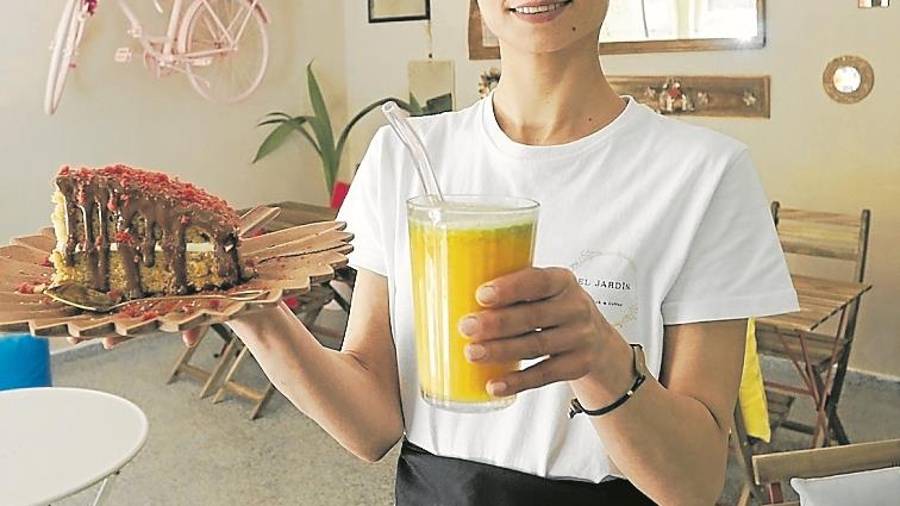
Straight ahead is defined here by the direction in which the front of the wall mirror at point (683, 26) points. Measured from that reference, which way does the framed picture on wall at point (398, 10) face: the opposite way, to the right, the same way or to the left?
the same way

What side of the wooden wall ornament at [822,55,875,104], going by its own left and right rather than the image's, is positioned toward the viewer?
front

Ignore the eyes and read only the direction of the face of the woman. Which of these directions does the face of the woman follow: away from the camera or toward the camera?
toward the camera

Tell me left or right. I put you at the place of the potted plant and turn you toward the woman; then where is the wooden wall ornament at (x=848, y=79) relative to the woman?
left

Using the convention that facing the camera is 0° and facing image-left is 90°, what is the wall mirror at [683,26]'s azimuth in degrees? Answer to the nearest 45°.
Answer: approximately 0°

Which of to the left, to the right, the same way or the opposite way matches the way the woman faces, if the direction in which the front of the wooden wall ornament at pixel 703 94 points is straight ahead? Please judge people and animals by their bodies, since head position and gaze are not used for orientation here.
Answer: the same way

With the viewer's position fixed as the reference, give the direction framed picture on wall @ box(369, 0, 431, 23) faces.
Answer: facing the viewer

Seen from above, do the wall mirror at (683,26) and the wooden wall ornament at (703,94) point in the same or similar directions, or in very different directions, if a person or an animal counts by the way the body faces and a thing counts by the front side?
same or similar directions

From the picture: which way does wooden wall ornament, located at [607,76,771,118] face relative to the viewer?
toward the camera

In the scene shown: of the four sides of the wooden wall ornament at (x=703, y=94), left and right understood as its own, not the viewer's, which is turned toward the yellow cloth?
front

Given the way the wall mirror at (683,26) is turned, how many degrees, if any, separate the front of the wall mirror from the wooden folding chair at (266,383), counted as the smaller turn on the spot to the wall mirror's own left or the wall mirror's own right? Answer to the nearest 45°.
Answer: approximately 90° to the wall mirror's own right
